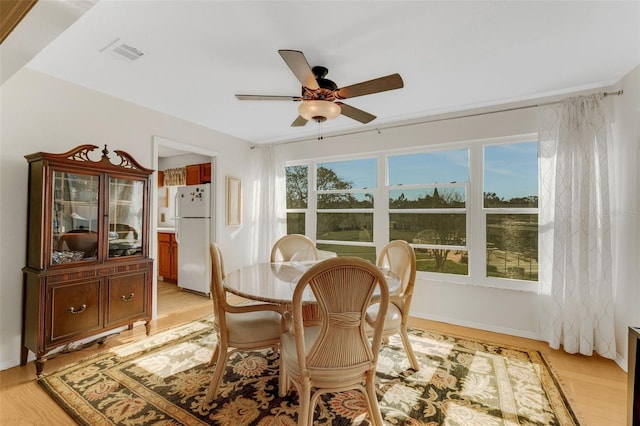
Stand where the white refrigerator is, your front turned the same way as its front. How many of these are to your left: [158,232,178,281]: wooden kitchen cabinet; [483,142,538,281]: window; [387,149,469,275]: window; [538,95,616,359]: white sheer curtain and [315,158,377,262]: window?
4

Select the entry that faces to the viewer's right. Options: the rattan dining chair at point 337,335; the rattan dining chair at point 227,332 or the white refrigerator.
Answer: the rattan dining chair at point 227,332

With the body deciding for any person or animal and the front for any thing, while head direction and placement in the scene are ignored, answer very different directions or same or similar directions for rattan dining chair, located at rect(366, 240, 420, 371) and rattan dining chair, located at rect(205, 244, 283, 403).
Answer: very different directions

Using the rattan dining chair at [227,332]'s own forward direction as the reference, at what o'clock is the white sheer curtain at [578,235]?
The white sheer curtain is roughly at 12 o'clock from the rattan dining chair.

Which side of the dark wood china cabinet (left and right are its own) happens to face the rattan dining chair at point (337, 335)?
front

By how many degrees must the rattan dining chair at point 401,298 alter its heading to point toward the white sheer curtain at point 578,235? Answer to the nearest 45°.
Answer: approximately 180°

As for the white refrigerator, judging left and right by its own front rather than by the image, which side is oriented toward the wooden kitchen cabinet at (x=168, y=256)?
right

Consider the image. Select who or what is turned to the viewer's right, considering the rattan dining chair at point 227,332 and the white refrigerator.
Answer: the rattan dining chair

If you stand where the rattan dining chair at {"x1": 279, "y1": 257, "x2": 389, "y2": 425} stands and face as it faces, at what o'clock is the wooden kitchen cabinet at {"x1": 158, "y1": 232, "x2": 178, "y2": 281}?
The wooden kitchen cabinet is roughly at 12 o'clock from the rattan dining chair.

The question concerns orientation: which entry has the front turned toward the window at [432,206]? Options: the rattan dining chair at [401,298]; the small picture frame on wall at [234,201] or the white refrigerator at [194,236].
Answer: the small picture frame on wall

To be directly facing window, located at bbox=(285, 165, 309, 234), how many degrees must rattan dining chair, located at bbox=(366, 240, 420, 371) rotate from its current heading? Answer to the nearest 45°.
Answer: approximately 90° to its right

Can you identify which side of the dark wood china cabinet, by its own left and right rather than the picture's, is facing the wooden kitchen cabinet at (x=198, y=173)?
left

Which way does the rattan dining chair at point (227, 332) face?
to the viewer's right

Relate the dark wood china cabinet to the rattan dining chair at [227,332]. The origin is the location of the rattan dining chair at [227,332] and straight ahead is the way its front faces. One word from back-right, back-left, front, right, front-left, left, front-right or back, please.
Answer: back-left

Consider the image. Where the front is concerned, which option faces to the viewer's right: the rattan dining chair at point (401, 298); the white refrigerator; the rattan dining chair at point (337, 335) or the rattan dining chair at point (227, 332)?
the rattan dining chair at point (227, 332)
